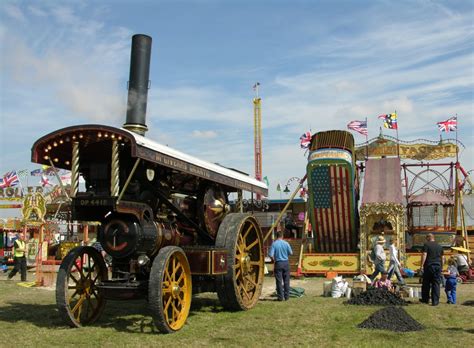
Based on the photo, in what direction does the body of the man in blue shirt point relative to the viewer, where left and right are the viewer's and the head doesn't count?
facing away from the viewer

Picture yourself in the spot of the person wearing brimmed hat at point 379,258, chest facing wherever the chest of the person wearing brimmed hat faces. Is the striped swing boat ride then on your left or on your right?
on your left

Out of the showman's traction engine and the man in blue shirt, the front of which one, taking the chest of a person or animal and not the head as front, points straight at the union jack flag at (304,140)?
the man in blue shirt

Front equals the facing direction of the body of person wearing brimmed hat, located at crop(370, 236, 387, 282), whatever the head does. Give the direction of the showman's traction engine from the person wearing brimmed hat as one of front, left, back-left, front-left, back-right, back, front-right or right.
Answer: back-right

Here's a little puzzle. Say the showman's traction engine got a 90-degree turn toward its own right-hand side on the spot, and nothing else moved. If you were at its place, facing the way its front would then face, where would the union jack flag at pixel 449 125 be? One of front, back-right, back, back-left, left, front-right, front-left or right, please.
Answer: right

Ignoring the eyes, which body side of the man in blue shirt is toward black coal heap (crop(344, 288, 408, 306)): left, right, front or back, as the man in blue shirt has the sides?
right

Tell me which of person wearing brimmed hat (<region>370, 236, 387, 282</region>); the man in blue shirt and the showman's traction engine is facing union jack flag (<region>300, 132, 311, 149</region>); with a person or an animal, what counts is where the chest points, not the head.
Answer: the man in blue shirt

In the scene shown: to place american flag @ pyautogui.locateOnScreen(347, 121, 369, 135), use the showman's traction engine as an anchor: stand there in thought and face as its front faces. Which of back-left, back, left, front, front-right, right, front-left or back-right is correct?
back
